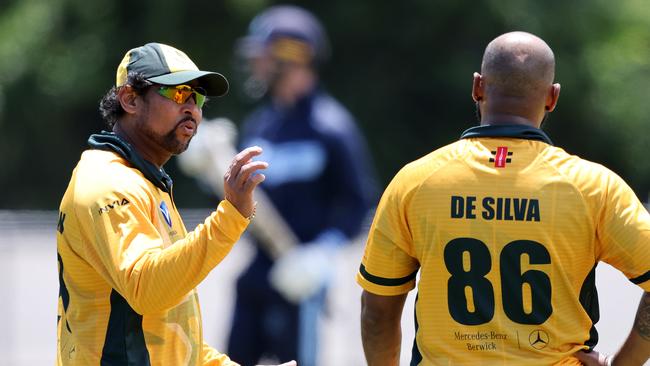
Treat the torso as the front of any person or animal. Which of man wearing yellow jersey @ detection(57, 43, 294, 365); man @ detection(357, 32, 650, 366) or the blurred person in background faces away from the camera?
the man

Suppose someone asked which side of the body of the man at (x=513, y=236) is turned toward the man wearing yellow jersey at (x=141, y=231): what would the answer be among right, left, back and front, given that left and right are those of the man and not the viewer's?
left

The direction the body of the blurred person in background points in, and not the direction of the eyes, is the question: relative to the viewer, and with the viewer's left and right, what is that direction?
facing the viewer and to the left of the viewer

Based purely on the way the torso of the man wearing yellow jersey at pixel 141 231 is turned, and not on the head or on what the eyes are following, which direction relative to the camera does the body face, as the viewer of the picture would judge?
to the viewer's right

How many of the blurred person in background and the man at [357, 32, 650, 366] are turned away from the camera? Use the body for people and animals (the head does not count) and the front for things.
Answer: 1

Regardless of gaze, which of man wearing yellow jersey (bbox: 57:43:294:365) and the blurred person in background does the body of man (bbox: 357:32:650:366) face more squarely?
the blurred person in background

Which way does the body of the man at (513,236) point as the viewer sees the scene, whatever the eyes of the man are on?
away from the camera

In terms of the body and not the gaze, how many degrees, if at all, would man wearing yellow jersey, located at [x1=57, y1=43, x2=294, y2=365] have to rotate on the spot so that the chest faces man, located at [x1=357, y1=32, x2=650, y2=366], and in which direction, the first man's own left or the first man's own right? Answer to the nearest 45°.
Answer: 0° — they already face them

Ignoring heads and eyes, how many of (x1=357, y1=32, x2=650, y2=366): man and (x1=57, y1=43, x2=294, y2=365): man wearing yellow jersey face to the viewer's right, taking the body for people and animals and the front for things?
1

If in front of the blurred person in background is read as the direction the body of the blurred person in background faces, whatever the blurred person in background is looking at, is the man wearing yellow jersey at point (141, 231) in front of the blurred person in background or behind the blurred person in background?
in front
